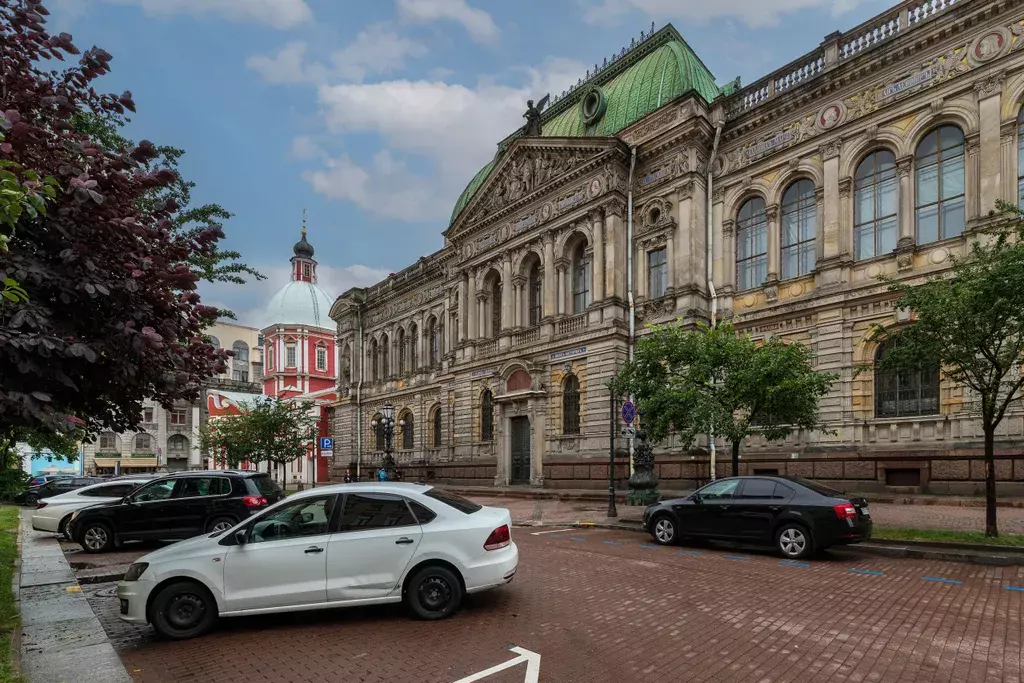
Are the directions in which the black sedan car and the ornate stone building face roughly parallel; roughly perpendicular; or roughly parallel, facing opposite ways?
roughly perpendicular

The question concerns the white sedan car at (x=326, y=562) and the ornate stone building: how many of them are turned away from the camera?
0

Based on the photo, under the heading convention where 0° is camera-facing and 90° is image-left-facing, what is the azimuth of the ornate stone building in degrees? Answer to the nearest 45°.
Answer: approximately 45°

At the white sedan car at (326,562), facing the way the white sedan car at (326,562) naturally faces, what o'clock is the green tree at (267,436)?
The green tree is roughly at 3 o'clock from the white sedan car.

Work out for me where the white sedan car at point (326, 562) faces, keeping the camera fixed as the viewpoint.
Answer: facing to the left of the viewer

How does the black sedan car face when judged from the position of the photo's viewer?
facing away from the viewer and to the left of the viewer

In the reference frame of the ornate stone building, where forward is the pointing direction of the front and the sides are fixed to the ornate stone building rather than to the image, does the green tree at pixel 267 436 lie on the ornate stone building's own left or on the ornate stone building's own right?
on the ornate stone building's own right

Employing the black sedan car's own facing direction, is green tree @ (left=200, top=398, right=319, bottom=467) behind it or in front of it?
in front

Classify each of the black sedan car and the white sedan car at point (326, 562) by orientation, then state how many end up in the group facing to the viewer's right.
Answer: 0

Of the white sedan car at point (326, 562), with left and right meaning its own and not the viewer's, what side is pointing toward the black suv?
right
